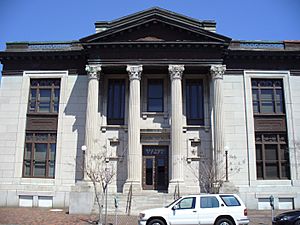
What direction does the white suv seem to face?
to the viewer's left

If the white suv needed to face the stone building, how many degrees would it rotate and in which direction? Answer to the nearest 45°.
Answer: approximately 90° to its right

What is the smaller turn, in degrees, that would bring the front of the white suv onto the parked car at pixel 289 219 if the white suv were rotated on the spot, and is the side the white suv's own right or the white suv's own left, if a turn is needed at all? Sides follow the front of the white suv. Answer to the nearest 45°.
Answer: approximately 180°

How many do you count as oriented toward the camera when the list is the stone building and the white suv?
1

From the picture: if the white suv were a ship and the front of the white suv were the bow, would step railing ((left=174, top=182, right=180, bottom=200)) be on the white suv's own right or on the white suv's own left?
on the white suv's own right

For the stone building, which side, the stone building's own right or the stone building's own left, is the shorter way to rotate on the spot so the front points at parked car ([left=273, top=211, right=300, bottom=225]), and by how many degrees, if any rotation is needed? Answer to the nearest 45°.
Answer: approximately 45° to the stone building's own left

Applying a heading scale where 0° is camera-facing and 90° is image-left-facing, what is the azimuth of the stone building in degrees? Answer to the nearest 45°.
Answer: approximately 0°

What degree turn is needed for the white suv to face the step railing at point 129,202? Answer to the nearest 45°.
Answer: approximately 45° to its right

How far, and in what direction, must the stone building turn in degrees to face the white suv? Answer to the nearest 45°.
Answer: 0° — it already faces it

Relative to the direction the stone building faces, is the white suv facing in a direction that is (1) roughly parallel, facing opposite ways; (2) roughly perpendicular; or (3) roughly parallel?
roughly perpendicular
